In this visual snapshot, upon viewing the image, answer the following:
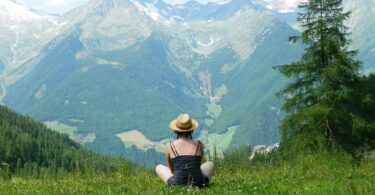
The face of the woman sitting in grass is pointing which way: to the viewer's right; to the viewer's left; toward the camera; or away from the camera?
away from the camera

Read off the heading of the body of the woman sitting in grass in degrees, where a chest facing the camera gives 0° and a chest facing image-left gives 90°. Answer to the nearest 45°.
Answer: approximately 180°

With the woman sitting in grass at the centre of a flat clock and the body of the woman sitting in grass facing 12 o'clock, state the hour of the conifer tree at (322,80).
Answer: The conifer tree is roughly at 1 o'clock from the woman sitting in grass.
